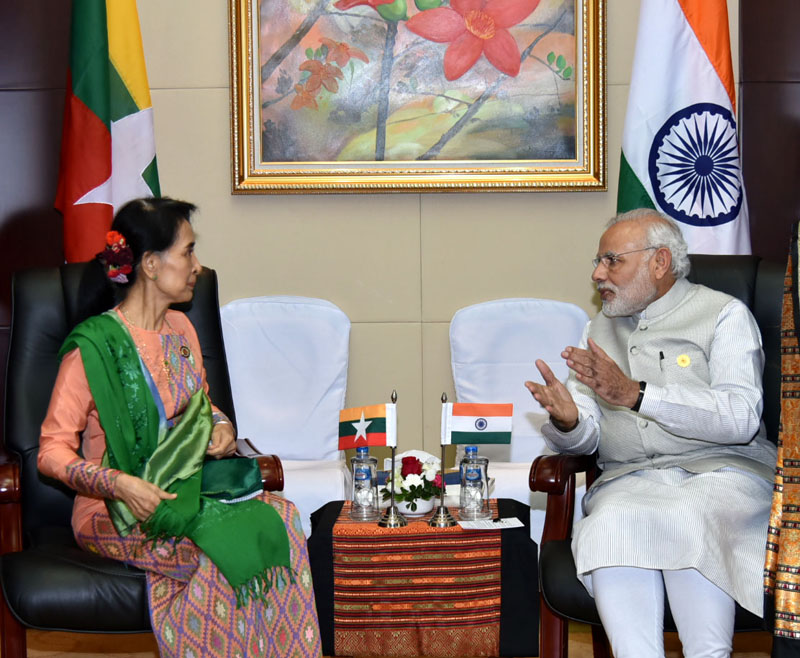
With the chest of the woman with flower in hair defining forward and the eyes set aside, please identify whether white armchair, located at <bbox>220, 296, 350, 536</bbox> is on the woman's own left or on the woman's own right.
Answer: on the woman's own left

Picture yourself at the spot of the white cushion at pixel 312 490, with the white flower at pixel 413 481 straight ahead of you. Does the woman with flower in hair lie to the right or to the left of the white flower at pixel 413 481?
right

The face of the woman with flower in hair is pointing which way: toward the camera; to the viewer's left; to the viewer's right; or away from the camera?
to the viewer's right

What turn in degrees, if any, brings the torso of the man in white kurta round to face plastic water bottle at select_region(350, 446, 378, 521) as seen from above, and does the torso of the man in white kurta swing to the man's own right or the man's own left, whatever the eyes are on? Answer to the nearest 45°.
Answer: approximately 45° to the man's own right

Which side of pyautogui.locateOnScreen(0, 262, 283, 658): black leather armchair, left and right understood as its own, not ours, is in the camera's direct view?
front

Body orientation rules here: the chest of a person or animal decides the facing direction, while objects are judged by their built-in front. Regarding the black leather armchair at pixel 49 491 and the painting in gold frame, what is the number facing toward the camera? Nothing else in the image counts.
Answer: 2

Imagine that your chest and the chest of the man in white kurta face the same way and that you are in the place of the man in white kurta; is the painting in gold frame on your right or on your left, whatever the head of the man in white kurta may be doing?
on your right

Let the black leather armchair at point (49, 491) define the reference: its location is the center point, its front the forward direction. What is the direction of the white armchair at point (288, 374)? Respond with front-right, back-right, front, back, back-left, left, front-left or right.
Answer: back-left

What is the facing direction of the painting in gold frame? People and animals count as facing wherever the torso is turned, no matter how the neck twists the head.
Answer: toward the camera

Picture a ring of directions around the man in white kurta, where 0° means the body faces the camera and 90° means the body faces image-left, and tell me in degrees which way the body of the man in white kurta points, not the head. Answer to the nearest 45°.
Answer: approximately 45°

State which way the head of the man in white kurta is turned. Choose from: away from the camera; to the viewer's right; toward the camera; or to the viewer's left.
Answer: to the viewer's left
